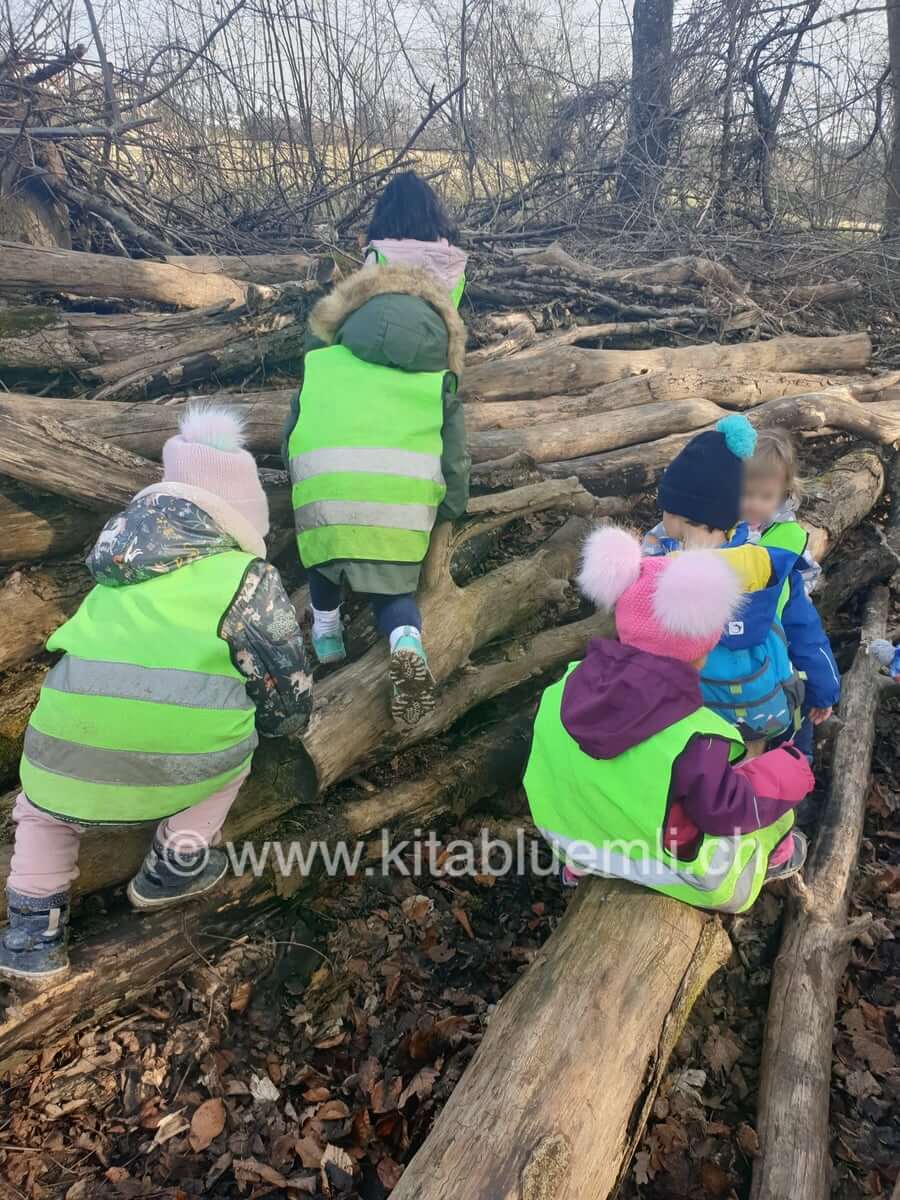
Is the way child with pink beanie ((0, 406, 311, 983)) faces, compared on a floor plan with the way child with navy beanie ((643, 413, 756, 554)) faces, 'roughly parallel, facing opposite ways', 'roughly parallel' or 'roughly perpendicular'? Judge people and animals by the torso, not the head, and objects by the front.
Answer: roughly perpendicular

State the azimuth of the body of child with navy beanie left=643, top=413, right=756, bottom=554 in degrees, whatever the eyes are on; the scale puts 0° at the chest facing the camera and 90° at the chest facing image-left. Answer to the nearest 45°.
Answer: approximately 90°

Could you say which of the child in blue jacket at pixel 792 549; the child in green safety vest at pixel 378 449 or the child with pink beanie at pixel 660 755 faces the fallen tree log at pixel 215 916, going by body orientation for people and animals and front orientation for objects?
the child in blue jacket

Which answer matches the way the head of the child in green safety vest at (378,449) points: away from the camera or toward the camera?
away from the camera

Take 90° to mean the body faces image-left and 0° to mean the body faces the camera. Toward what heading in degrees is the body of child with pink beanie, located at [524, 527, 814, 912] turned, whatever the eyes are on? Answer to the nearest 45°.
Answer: approximately 225°

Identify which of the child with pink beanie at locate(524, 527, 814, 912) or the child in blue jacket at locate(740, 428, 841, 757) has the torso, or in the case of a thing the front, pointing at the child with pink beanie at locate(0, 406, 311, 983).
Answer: the child in blue jacket
